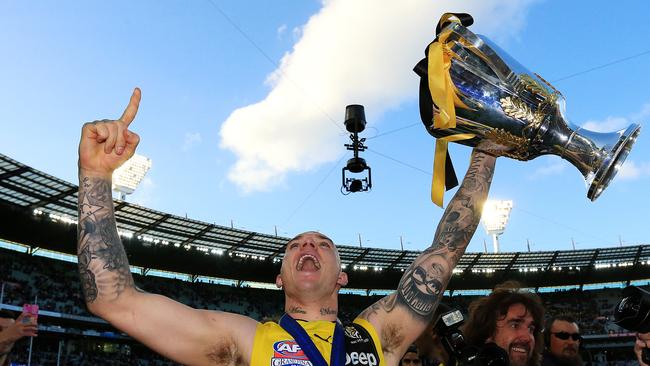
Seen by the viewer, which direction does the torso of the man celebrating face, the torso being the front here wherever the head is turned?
toward the camera

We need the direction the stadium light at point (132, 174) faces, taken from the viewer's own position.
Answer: facing the viewer and to the right of the viewer

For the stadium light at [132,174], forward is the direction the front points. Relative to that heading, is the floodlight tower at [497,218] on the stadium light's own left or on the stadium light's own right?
on the stadium light's own left

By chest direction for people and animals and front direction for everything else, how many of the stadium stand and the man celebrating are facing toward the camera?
2

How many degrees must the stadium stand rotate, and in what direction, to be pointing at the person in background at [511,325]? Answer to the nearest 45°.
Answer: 0° — it already faces them

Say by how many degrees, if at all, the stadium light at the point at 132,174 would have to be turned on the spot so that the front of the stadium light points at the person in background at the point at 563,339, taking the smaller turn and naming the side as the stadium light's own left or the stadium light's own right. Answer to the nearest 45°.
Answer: approximately 45° to the stadium light's own right

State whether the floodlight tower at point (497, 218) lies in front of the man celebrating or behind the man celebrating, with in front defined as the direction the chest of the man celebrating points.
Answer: behind

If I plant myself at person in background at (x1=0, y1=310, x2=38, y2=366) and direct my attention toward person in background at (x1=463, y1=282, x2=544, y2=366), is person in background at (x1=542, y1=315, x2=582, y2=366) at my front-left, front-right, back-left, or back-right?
front-left

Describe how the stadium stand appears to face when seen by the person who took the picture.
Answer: facing the viewer
